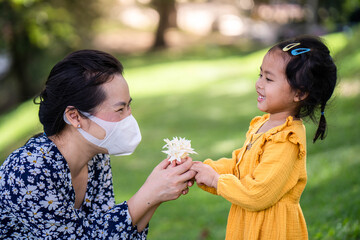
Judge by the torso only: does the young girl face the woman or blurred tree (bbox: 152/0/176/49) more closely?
the woman

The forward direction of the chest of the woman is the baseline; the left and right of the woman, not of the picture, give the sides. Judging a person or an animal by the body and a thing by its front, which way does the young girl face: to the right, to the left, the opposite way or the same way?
the opposite way

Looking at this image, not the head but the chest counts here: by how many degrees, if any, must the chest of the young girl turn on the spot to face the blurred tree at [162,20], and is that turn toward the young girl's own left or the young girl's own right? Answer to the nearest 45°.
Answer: approximately 90° to the young girl's own right

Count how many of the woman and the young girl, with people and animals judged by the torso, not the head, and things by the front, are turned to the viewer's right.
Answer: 1

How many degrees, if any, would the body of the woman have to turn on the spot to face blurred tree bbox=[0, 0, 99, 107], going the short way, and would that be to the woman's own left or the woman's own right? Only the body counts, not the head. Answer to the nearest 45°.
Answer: approximately 90° to the woman's own left

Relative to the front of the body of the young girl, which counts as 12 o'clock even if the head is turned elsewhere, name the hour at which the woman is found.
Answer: The woman is roughly at 12 o'clock from the young girl.

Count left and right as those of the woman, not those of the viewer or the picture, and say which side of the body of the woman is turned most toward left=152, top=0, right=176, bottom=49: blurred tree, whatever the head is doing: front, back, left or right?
left

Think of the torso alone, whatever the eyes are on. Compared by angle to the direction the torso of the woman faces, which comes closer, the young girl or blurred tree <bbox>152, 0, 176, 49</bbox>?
the young girl

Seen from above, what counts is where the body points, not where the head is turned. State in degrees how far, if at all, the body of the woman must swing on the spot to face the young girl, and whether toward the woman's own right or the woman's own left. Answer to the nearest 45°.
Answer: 0° — they already face them

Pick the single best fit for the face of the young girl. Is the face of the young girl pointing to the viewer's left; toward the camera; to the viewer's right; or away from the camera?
to the viewer's left

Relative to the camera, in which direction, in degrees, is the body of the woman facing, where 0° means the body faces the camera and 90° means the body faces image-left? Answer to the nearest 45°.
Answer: approximately 270°

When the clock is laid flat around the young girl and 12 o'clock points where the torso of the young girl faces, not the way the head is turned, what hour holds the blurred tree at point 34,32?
The blurred tree is roughly at 2 o'clock from the young girl.

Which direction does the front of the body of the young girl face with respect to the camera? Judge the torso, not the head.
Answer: to the viewer's left
